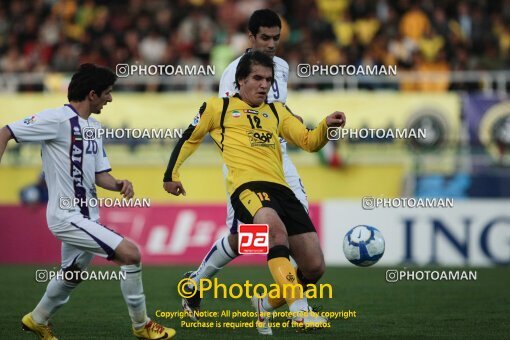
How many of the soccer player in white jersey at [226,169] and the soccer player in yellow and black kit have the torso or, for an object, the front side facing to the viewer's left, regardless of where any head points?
0

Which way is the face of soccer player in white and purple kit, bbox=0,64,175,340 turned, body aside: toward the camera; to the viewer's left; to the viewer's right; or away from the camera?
to the viewer's right

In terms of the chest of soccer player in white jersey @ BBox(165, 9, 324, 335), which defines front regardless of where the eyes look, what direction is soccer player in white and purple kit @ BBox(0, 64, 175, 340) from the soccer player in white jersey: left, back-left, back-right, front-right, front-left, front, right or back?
right

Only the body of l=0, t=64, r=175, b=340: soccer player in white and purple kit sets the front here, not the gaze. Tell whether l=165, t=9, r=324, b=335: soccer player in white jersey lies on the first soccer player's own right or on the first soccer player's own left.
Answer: on the first soccer player's own left

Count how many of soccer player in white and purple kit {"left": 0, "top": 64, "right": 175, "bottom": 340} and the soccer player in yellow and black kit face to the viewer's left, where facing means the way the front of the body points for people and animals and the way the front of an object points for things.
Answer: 0

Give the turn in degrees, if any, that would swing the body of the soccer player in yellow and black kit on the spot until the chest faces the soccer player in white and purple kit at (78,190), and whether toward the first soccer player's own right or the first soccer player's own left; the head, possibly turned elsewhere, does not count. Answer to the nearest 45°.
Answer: approximately 135° to the first soccer player's own right

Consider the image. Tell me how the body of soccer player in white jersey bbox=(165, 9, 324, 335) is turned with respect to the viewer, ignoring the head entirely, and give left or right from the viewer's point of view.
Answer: facing the viewer and to the right of the viewer

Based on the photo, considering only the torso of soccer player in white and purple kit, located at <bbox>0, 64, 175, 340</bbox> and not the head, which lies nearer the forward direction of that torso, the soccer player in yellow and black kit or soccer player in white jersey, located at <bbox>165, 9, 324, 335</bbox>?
the soccer player in yellow and black kit
